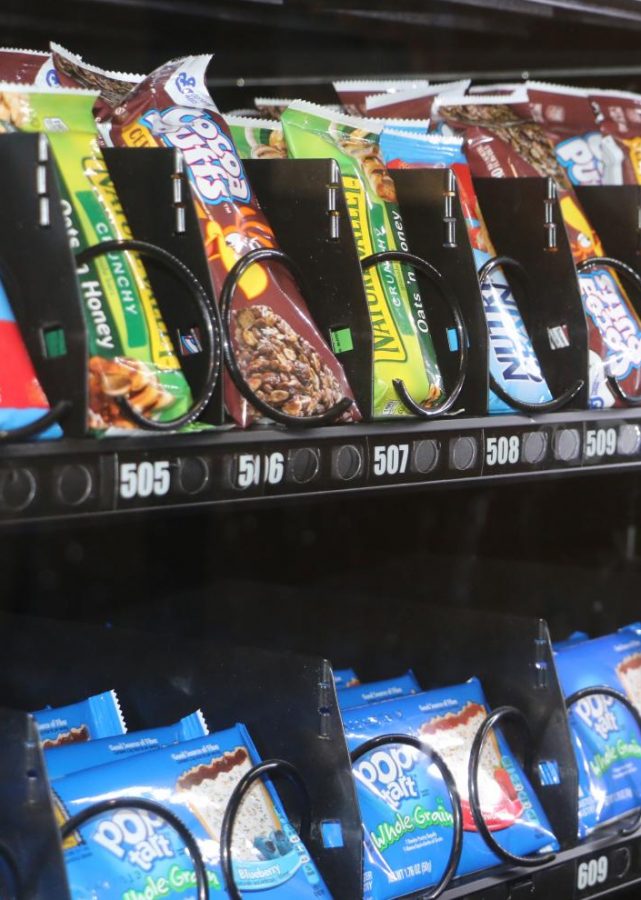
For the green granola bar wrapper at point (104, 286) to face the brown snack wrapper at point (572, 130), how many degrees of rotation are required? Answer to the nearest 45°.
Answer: approximately 135° to its left

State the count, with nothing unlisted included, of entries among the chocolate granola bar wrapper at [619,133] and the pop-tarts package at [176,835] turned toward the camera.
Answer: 2

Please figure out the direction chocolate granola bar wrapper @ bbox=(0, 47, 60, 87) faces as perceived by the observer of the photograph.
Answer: facing the viewer

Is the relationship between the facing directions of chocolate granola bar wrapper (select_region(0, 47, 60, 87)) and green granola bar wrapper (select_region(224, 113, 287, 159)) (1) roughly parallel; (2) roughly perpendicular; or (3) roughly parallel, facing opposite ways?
roughly parallel

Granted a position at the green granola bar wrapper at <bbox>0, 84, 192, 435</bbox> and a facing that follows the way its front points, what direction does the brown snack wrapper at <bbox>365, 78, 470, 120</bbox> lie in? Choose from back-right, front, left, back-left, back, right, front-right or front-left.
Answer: back-left

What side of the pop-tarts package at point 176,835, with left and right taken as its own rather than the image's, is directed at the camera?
front
